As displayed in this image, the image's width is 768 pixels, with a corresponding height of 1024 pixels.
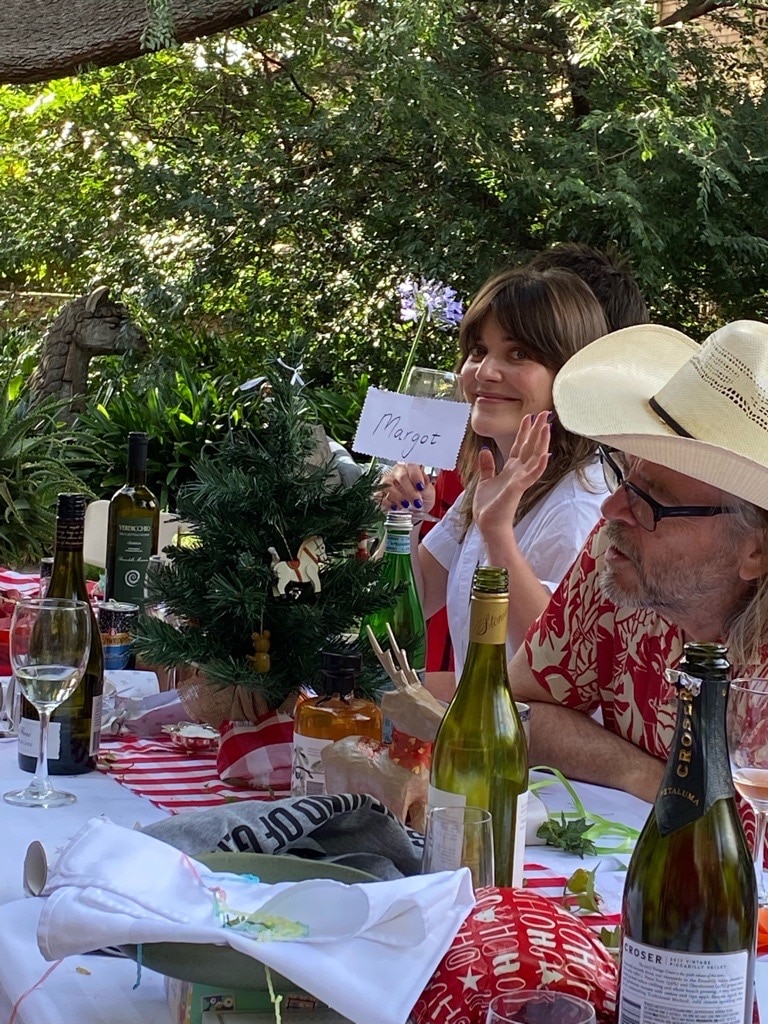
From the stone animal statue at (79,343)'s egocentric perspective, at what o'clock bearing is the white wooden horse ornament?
The white wooden horse ornament is roughly at 3 o'clock from the stone animal statue.

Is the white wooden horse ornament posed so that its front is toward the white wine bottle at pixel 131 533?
no

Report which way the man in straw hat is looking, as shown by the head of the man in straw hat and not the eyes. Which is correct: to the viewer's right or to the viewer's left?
to the viewer's left

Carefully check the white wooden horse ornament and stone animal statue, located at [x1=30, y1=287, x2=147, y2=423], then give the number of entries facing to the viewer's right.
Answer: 2

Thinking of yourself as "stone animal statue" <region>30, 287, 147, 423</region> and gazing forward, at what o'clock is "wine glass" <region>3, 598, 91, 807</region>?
The wine glass is roughly at 3 o'clock from the stone animal statue.

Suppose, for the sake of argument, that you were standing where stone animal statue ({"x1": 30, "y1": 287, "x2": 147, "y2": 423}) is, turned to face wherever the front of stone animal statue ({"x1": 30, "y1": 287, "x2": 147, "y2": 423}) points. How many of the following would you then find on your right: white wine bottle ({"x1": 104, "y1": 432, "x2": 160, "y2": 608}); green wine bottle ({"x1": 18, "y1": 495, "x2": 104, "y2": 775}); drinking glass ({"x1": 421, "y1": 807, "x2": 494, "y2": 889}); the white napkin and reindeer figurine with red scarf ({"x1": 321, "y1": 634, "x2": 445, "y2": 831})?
5

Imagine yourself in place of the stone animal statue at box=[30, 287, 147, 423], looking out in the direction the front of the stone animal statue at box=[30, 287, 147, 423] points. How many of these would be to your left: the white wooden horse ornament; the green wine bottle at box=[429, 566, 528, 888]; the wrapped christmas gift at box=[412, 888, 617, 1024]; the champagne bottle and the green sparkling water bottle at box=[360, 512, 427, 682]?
0

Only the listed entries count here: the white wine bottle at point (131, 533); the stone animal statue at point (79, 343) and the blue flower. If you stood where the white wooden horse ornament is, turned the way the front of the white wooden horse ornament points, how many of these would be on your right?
0

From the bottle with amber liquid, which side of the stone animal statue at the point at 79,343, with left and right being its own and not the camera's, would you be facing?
right

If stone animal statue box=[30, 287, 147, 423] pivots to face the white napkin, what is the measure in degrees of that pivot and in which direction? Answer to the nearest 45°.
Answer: approximately 90° to its right

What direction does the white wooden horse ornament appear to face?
to the viewer's right

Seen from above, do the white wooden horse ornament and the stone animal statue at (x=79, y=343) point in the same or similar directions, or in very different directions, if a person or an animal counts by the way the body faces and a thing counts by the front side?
same or similar directions

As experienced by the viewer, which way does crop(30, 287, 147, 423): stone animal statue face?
facing to the right of the viewer

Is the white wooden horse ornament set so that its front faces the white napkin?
no

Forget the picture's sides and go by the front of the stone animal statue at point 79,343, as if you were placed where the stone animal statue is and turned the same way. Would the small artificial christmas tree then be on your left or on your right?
on your right

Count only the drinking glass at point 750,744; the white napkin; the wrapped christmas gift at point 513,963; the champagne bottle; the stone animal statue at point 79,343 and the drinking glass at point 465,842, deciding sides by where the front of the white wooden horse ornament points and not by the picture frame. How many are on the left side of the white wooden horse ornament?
1

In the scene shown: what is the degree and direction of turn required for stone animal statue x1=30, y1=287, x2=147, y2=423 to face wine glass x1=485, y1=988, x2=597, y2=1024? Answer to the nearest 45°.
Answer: approximately 90° to its right

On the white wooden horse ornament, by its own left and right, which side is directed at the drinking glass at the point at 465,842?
right
